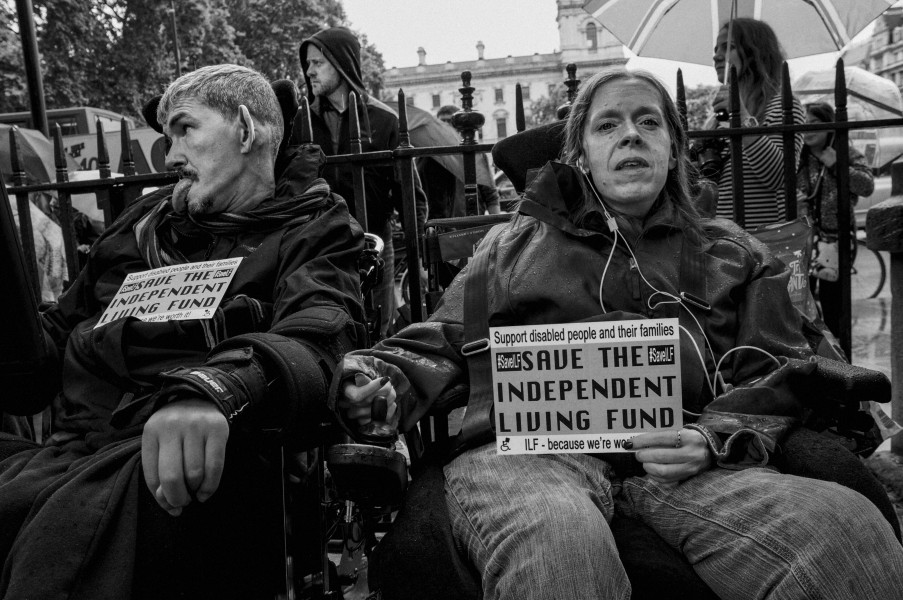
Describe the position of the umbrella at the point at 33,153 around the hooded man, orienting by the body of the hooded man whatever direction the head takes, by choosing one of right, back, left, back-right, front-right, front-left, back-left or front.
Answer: right

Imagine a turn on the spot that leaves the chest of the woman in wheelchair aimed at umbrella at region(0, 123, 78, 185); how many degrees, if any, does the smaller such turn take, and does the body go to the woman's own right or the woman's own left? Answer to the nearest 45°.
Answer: approximately 135° to the woman's own right

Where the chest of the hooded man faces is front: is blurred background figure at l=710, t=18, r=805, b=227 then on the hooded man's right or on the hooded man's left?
on the hooded man's left

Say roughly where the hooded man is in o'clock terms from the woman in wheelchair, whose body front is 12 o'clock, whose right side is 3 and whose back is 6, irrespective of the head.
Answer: The hooded man is roughly at 5 o'clock from the woman in wheelchair.

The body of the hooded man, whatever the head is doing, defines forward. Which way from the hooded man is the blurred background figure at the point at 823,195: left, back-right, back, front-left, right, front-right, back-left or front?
back-left

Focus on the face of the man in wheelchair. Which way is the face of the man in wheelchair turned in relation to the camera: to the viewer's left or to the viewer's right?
to the viewer's left

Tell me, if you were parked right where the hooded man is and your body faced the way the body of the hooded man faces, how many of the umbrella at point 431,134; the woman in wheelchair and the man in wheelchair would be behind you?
1

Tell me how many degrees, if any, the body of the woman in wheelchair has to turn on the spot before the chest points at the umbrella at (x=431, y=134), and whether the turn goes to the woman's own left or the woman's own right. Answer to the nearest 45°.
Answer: approximately 180°

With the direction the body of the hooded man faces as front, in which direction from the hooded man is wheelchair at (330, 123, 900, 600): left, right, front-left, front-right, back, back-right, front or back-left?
front-left

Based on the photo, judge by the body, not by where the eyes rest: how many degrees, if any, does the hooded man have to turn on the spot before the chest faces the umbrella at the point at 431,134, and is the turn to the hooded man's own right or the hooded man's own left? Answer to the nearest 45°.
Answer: approximately 180°

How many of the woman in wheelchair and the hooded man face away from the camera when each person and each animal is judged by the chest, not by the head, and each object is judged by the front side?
0

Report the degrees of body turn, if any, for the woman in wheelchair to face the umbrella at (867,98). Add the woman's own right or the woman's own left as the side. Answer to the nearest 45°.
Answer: approximately 180°

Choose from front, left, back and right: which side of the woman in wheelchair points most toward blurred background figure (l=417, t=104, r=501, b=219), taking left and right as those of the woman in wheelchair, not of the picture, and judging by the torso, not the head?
back

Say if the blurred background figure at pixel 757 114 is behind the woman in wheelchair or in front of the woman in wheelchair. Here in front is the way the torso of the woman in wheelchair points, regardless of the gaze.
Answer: behind
